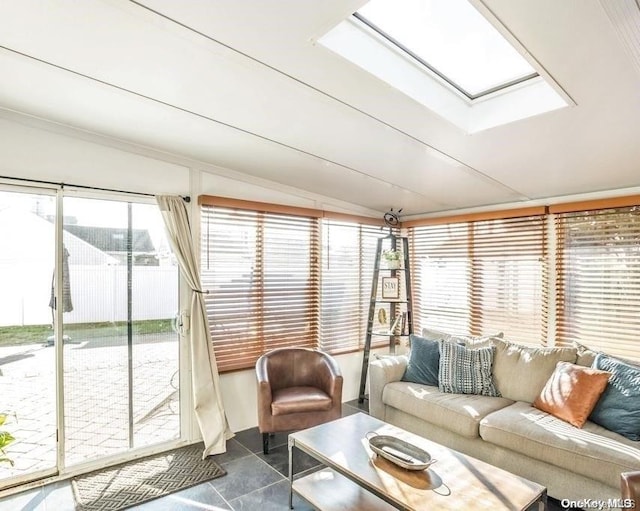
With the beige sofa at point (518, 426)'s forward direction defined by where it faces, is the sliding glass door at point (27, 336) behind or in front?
in front

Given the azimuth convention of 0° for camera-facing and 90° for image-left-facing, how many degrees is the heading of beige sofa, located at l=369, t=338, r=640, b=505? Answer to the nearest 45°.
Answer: approximately 45°

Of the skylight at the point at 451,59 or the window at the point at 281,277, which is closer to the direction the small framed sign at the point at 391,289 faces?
the skylight

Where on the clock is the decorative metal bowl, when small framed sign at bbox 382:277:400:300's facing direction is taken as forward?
The decorative metal bowl is roughly at 12 o'clock from the small framed sign.

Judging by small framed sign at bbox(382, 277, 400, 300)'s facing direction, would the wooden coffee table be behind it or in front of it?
in front

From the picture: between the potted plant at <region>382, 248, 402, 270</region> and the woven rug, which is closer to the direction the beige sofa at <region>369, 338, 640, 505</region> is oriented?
the woven rug

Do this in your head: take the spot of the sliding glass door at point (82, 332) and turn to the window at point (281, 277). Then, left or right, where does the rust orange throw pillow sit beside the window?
right

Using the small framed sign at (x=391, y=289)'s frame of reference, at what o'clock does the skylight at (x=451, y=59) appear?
The skylight is roughly at 12 o'clock from the small framed sign.

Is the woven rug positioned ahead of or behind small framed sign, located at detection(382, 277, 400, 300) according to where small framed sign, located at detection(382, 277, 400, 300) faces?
ahead

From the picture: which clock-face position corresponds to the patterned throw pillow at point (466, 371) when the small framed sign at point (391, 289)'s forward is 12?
The patterned throw pillow is roughly at 11 o'clock from the small framed sign.

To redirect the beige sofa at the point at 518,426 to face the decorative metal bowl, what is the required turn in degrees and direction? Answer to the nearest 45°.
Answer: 0° — it already faces it

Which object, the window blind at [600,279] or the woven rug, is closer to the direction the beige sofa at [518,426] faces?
the woven rug

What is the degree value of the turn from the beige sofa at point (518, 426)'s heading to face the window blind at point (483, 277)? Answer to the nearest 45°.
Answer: approximately 135° to its right

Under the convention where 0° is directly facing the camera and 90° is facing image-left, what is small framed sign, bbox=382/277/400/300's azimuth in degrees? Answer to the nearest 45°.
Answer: approximately 0°
